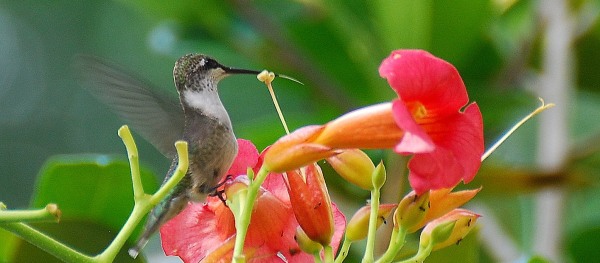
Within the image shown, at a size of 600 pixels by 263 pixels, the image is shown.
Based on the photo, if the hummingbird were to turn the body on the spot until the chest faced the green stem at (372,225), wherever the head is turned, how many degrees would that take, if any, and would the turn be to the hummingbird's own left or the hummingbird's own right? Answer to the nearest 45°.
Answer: approximately 45° to the hummingbird's own right

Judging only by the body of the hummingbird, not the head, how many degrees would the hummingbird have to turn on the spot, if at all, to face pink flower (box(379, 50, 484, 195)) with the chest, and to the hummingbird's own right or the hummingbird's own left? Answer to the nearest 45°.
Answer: approximately 45° to the hummingbird's own right

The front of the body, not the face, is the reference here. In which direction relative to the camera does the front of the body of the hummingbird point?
to the viewer's right

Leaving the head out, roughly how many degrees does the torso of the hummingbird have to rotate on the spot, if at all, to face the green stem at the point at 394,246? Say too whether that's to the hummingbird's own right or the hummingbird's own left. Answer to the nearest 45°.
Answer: approximately 45° to the hummingbird's own right
